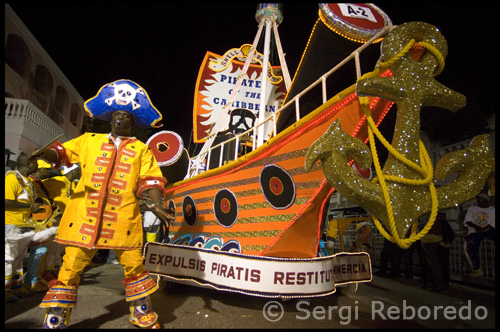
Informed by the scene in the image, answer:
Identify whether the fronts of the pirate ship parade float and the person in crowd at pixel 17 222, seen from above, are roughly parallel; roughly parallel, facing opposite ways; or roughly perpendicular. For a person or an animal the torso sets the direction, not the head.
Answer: roughly parallel

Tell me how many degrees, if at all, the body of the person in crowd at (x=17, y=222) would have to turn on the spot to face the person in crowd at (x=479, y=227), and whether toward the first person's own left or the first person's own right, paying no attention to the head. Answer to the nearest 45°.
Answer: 0° — they already face them

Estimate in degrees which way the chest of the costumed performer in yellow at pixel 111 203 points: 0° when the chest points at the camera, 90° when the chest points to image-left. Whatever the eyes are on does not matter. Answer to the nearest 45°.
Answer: approximately 0°

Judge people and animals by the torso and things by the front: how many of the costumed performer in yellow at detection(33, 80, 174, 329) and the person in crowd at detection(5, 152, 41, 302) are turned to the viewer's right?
1

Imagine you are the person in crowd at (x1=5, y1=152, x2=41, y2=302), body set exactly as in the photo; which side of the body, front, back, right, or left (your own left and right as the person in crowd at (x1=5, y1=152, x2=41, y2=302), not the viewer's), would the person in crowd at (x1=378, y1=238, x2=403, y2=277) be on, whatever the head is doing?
front

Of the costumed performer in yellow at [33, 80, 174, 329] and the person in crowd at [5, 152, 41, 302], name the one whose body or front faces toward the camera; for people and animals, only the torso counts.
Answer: the costumed performer in yellow

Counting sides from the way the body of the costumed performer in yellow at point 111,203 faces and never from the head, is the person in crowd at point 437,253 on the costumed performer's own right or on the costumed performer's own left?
on the costumed performer's own left

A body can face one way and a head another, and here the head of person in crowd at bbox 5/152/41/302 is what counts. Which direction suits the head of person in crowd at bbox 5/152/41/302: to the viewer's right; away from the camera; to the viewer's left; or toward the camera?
to the viewer's right

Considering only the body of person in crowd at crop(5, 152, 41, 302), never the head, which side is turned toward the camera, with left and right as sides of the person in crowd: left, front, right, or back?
right
